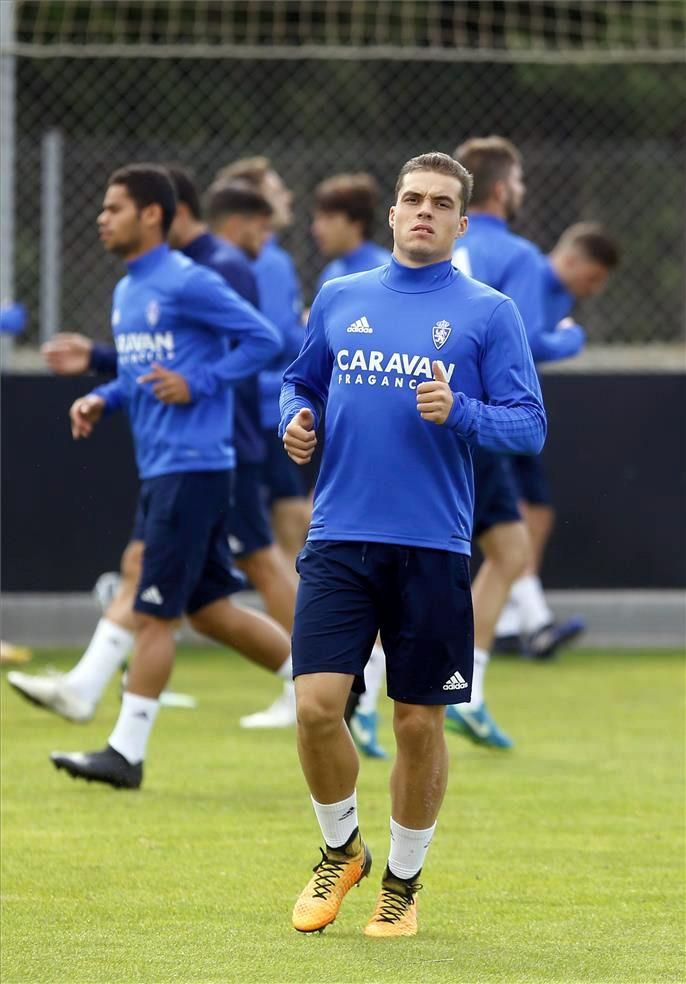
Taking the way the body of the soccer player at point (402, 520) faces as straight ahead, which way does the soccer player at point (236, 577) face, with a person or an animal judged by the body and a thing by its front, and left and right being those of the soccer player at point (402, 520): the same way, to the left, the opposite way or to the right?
to the right

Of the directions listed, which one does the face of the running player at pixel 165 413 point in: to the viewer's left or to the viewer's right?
to the viewer's left

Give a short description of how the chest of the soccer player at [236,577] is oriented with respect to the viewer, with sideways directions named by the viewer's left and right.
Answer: facing to the left of the viewer

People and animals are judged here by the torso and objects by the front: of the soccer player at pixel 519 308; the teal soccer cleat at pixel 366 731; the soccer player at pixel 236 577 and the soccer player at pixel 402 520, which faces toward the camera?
the soccer player at pixel 402 520

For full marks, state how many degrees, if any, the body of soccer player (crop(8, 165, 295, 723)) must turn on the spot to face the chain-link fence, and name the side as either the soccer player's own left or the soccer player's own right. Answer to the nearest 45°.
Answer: approximately 90° to the soccer player's own right

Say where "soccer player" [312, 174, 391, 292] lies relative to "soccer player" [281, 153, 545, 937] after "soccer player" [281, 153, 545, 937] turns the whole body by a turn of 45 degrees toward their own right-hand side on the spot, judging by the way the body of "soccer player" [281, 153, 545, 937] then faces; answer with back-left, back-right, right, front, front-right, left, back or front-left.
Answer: back-right

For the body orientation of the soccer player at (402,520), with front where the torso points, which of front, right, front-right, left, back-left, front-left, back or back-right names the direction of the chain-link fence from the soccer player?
back

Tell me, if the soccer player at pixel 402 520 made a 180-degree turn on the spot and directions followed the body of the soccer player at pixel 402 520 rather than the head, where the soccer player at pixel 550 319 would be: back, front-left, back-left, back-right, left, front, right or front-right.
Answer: front
